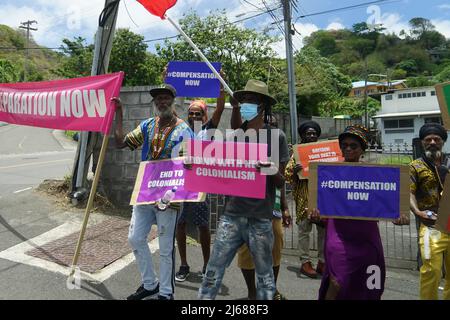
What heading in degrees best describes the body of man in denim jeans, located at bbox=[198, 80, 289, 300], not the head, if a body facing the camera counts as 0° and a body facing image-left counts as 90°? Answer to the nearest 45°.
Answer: approximately 45°

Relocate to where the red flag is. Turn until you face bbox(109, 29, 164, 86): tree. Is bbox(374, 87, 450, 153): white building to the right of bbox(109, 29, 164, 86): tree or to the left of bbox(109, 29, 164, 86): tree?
right

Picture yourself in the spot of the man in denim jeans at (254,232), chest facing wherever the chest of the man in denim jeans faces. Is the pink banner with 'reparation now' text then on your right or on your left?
on your right

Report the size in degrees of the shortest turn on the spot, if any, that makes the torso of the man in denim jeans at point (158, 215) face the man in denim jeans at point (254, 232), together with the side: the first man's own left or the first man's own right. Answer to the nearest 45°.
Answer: approximately 45° to the first man's own left

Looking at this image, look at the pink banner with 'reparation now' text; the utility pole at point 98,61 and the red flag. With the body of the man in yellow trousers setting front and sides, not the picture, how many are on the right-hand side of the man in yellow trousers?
3

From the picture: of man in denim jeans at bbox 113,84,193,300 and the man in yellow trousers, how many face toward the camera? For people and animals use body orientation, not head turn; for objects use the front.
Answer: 2

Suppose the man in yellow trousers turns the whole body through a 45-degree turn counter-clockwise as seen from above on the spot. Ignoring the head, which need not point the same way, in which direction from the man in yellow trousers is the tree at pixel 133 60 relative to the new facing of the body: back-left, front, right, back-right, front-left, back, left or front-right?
back
